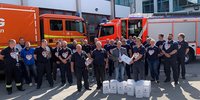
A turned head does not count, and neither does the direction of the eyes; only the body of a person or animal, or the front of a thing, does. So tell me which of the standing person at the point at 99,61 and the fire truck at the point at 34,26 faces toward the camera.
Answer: the standing person

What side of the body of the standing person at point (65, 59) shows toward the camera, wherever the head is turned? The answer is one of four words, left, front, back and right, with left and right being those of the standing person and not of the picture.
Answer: front

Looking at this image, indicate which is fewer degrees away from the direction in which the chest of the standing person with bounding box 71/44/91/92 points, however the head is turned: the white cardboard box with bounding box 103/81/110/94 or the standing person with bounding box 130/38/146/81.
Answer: the white cardboard box

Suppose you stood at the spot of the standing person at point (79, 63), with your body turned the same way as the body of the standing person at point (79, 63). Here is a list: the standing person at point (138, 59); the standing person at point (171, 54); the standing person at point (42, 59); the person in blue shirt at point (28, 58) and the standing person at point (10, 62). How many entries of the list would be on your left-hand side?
2

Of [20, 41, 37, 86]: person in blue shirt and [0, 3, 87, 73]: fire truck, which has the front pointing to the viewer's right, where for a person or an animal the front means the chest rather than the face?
the fire truck

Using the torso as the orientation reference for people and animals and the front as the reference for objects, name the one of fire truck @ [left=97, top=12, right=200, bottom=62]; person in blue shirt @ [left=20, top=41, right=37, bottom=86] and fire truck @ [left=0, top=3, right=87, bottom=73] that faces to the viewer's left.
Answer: fire truck @ [left=97, top=12, right=200, bottom=62]

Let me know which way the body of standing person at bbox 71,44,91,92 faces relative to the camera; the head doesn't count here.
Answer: toward the camera

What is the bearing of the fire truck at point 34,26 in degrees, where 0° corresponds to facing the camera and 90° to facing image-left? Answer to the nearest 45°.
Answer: approximately 270°

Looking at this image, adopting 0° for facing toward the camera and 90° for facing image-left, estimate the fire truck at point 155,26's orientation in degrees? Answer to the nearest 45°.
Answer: approximately 90°
